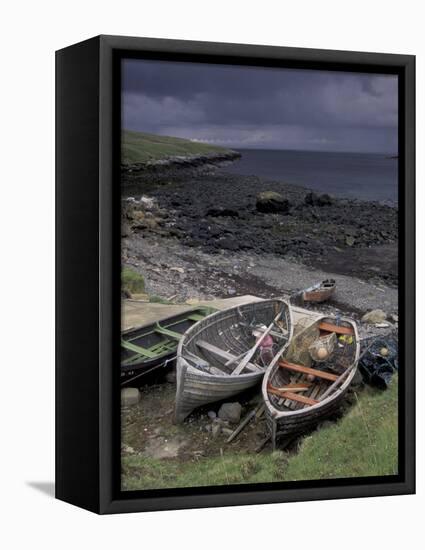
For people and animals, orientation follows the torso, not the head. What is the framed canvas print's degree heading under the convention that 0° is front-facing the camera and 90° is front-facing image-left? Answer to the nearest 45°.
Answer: approximately 315°
